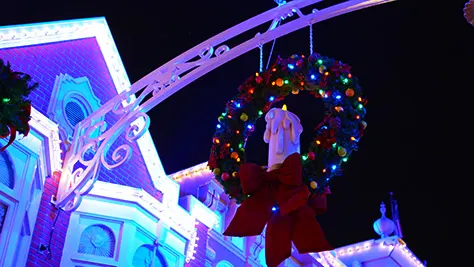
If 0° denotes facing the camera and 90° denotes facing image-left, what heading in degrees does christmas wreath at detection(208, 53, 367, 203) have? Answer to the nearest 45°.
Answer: approximately 0°

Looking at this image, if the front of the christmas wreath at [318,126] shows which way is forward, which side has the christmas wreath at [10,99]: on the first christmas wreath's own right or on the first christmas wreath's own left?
on the first christmas wreath's own right
